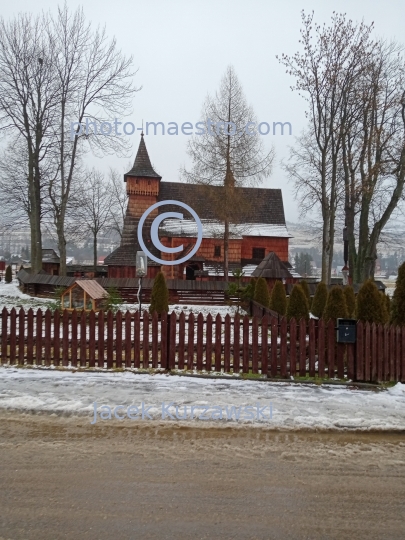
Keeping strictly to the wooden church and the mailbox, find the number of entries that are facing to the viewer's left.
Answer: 1

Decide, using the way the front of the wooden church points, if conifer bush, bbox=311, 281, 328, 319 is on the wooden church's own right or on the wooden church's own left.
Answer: on the wooden church's own left

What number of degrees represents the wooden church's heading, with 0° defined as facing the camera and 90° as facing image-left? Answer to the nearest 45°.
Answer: approximately 90°

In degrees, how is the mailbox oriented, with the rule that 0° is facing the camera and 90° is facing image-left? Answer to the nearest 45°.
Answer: approximately 0°

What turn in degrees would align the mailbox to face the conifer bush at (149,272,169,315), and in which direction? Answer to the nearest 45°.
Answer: approximately 135° to its right

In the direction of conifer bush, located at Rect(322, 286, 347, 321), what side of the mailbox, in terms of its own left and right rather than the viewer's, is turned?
back

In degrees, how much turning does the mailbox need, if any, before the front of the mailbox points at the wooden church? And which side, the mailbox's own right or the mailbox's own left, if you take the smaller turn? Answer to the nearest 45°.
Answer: approximately 135° to the mailbox's own right

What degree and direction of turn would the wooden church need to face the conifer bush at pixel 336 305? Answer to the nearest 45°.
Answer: approximately 90° to its left

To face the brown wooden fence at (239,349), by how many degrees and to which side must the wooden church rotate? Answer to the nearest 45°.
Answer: approximately 90° to its left

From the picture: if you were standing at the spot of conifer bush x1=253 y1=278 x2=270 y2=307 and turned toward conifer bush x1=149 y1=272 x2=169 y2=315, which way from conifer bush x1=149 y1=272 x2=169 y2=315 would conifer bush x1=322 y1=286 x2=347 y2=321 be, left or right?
left

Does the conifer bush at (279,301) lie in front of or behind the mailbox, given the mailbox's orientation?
behind

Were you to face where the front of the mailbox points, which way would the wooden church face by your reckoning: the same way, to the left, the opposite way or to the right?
to the right

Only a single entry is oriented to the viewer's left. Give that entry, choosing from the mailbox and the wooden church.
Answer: the wooden church
